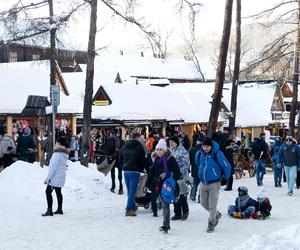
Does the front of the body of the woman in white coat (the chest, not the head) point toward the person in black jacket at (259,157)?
no

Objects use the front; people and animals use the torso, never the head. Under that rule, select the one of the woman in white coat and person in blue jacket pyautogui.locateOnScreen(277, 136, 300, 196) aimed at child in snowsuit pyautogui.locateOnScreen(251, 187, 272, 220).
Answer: the person in blue jacket

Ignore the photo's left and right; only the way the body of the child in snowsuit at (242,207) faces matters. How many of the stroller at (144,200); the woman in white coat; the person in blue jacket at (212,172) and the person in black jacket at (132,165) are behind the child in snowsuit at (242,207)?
0

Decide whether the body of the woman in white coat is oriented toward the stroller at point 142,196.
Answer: no

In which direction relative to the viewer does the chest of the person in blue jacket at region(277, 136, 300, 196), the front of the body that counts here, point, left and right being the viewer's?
facing the viewer

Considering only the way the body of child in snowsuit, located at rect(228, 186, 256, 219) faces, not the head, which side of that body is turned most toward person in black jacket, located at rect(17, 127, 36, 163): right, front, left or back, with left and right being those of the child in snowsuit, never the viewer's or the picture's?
right

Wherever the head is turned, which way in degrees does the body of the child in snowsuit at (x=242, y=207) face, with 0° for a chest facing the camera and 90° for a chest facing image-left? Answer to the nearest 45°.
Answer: approximately 45°

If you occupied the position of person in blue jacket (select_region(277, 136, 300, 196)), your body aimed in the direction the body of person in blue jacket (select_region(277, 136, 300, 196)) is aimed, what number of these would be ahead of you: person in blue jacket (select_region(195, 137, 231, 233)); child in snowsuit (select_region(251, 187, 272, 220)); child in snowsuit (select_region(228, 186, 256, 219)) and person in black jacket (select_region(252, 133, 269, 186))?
3

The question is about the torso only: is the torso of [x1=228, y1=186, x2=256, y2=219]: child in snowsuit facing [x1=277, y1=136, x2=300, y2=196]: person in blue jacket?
no

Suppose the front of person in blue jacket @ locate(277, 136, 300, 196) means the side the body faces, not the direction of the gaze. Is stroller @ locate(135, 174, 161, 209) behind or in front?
in front

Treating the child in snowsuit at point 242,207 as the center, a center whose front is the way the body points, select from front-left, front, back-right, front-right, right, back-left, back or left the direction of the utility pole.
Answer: right
